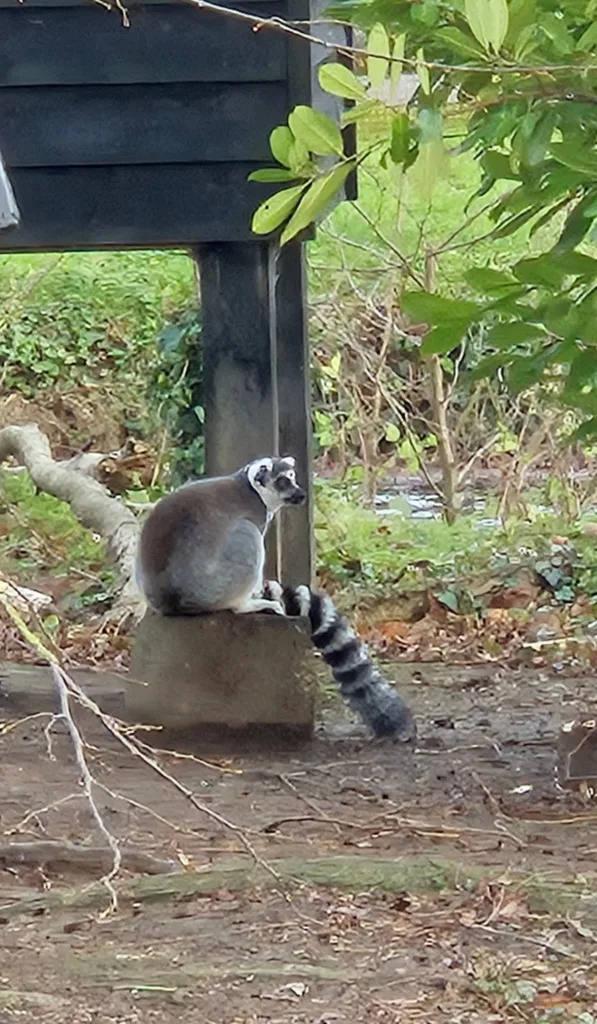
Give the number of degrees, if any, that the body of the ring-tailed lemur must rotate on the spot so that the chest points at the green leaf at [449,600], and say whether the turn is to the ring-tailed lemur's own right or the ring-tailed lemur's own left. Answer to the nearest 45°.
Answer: approximately 90° to the ring-tailed lemur's own left

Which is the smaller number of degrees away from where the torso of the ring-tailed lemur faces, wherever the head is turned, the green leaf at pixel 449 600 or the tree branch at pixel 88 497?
the green leaf

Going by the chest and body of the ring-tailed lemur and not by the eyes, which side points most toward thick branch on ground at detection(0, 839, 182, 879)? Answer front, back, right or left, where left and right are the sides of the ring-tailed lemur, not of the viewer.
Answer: right

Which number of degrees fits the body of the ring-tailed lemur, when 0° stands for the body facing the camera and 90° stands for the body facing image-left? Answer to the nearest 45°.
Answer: approximately 270°
